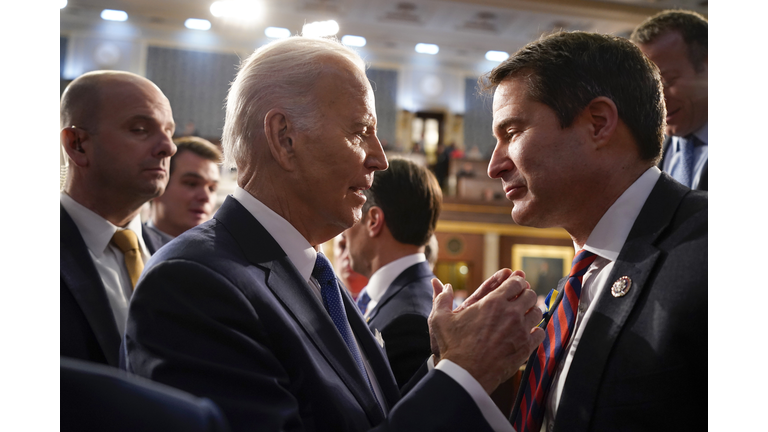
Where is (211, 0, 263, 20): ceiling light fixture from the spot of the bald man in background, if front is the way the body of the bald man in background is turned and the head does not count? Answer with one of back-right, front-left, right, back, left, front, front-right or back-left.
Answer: back-left

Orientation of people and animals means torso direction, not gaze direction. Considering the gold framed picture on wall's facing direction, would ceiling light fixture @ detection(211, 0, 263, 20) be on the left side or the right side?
on its right

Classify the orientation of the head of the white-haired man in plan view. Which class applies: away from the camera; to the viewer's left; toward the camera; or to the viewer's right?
to the viewer's right

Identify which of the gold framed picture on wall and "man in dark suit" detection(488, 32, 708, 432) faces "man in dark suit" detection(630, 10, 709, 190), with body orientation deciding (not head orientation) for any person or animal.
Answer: the gold framed picture on wall

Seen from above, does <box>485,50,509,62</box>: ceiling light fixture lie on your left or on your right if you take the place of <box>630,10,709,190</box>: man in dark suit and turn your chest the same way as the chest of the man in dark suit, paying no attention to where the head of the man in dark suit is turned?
on your right

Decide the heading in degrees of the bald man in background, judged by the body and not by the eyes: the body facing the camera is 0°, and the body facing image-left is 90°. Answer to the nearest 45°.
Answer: approximately 315°

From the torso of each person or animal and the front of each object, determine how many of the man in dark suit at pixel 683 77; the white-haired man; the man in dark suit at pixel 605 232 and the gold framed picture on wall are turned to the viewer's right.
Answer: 1

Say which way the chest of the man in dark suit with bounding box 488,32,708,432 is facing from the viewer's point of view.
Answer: to the viewer's left

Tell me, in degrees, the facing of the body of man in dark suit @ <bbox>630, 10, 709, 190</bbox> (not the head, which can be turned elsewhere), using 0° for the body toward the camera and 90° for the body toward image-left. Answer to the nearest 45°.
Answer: approximately 45°

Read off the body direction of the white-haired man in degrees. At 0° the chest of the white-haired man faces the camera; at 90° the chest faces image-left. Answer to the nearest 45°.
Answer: approximately 270°

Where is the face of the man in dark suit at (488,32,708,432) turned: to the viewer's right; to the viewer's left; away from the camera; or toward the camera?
to the viewer's left

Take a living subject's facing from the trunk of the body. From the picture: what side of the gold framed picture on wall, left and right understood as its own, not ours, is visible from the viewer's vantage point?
front

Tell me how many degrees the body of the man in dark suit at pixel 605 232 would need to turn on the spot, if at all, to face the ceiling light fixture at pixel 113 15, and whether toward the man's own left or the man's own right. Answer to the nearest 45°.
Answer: approximately 45° to the man's own right

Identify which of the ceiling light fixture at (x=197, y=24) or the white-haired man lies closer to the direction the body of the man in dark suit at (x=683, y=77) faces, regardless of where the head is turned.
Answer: the white-haired man
